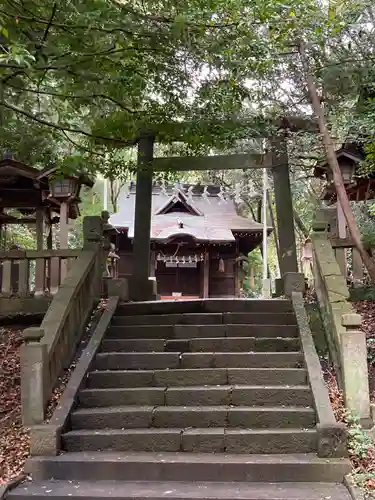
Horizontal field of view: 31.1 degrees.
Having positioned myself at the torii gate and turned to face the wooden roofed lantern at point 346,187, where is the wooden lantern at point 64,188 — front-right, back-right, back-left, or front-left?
back-left

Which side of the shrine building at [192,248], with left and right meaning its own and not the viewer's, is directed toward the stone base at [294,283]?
front

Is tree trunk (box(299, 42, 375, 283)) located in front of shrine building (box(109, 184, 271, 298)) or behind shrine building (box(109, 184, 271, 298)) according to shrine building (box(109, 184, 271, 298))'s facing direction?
in front

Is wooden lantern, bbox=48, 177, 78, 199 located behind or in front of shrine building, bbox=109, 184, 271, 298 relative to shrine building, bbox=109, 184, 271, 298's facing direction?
in front

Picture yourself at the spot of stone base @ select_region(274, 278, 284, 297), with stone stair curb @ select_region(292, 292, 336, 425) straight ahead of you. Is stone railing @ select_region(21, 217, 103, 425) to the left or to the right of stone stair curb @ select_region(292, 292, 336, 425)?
right

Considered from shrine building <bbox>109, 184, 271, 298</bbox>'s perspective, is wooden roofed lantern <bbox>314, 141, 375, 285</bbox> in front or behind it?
in front

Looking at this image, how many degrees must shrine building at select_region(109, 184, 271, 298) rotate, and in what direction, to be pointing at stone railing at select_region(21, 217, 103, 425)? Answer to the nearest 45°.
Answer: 0° — it already faces it

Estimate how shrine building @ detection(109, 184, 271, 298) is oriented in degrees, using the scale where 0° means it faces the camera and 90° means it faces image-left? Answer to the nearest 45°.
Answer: approximately 0°

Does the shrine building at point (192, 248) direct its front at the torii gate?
yes
